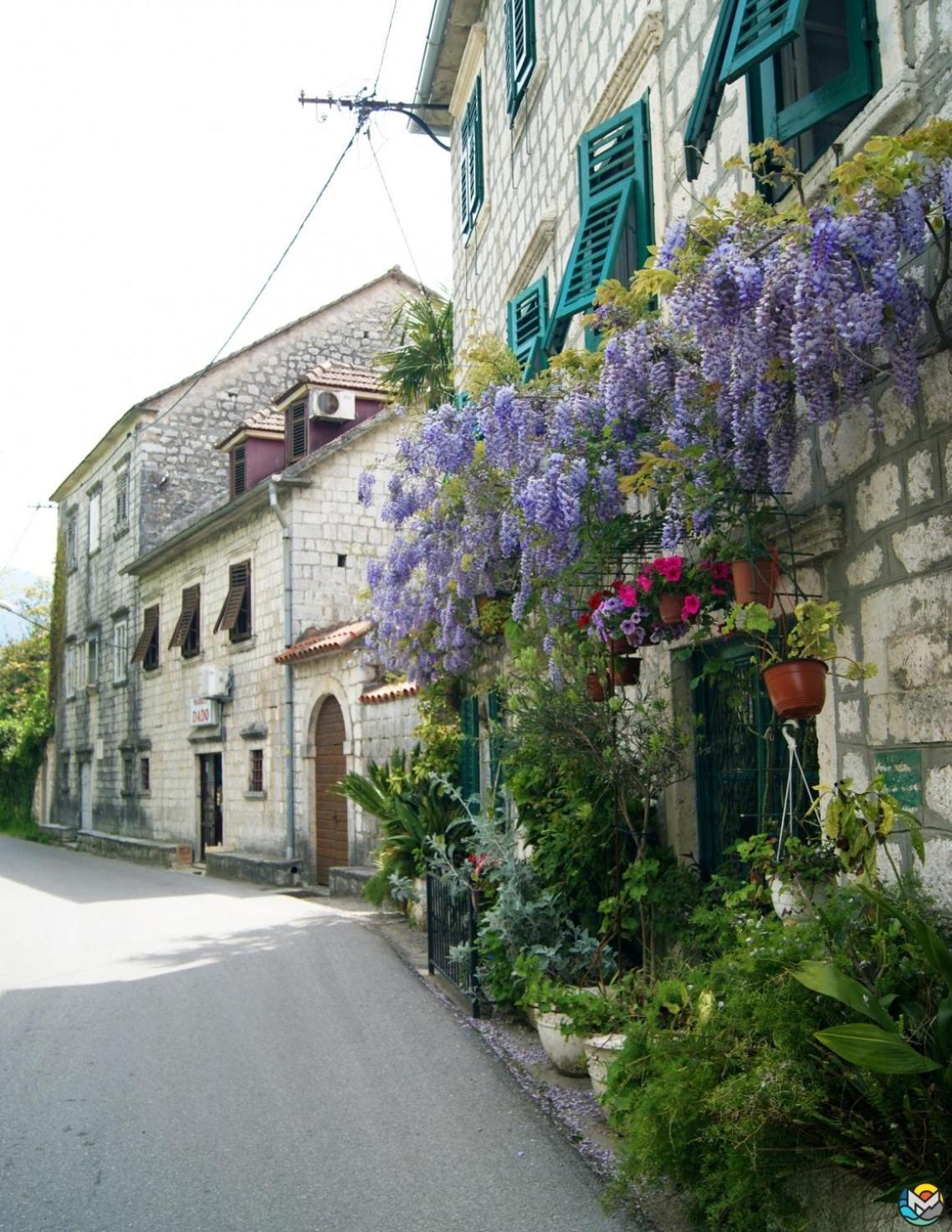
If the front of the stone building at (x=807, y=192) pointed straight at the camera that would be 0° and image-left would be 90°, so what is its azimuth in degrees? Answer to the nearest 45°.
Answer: approximately 45°

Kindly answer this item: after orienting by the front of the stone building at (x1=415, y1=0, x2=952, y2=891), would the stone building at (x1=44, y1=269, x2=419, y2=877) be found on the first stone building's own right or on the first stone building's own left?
on the first stone building's own right
